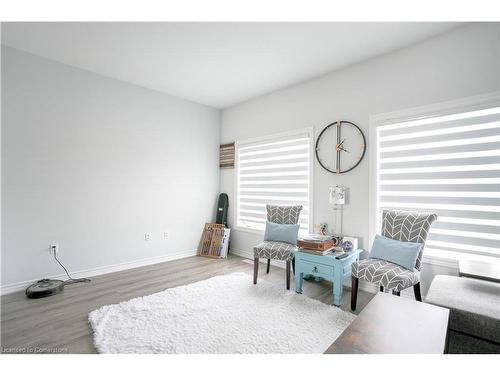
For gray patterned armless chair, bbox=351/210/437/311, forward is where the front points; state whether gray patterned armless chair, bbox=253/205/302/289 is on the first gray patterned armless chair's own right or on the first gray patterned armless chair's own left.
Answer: on the first gray patterned armless chair's own right

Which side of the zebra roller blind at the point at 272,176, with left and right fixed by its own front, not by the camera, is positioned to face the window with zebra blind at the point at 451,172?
left

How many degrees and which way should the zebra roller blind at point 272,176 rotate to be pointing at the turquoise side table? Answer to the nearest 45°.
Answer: approximately 90° to its left

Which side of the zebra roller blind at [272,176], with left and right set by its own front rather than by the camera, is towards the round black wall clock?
left

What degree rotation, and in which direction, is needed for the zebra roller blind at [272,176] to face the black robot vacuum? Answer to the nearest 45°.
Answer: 0° — it already faces it

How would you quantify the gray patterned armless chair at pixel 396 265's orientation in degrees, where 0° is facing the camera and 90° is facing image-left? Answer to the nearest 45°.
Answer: approximately 45°

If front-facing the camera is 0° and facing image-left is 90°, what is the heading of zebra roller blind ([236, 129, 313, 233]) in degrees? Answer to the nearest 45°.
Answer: approximately 45°

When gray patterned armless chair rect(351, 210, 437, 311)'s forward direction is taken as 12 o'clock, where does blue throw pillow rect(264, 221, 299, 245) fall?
The blue throw pillow is roughly at 2 o'clock from the gray patterned armless chair.

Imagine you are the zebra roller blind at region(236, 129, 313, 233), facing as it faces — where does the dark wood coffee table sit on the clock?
The dark wood coffee table is roughly at 10 o'clock from the zebra roller blind.
